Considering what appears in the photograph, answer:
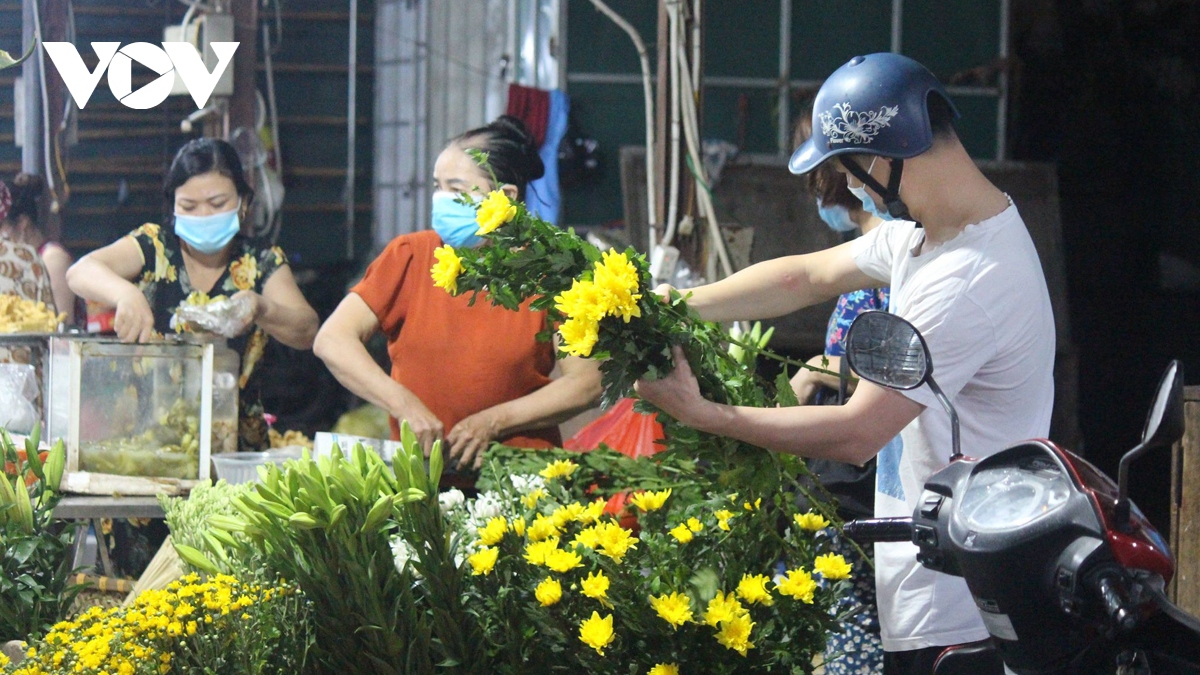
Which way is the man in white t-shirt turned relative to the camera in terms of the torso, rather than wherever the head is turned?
to the viewer's left

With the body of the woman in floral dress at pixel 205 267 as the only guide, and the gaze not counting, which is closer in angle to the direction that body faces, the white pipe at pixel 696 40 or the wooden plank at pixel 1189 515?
the wooden plank

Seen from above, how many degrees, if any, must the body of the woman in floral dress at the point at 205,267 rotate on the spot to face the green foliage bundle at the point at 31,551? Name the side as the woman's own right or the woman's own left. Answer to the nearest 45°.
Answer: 0° — they already face it

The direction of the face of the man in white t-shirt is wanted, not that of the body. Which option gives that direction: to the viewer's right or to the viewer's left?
to the viewer's left

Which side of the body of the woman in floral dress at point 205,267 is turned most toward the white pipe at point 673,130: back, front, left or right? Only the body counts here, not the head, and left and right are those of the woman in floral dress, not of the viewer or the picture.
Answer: left

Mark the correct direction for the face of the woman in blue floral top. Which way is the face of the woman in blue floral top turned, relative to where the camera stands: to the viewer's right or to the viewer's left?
to the viewer's left
